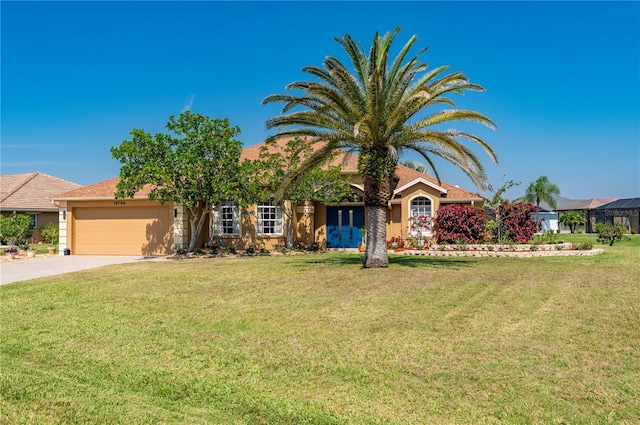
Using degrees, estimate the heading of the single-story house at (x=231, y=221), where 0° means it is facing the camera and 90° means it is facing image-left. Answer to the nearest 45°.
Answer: approximately 0°

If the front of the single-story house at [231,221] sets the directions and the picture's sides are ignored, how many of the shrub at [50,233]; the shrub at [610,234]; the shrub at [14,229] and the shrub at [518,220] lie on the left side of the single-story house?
2

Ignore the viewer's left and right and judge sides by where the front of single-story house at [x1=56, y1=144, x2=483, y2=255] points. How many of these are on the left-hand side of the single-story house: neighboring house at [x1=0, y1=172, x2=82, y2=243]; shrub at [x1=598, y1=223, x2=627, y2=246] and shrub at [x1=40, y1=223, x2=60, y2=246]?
1

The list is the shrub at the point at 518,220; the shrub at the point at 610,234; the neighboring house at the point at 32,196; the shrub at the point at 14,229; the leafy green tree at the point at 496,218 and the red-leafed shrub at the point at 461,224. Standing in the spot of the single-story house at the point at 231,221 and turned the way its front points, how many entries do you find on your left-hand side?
4

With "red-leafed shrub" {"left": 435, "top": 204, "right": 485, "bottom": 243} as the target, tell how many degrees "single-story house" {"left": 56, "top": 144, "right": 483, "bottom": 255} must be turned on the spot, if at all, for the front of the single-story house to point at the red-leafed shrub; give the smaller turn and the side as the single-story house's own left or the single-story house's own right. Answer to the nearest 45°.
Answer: approximately 90° to the single-story house's own left

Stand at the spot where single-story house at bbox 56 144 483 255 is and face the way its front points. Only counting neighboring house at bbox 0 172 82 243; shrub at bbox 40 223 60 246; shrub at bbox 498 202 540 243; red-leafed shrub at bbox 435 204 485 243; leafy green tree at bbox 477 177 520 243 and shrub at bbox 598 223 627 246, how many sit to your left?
4

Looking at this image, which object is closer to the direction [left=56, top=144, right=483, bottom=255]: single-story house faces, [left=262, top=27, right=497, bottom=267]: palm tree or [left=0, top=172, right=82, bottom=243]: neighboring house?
the palm tree

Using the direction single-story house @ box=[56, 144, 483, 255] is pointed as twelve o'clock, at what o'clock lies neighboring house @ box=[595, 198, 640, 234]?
The neighboring house is roughly at 8 o'clock from the single-story house.

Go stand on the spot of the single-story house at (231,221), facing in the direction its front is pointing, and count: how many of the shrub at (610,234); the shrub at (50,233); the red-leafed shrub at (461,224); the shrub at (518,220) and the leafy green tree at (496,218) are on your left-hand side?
4

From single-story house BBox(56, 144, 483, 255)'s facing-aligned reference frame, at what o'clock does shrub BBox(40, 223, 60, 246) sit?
The shrub is roughly at 4 o'clock from the single-story house.

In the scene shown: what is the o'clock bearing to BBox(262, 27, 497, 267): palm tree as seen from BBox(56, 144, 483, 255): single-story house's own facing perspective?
The palm tree is roughly at 11 o'clock from the single-story house.

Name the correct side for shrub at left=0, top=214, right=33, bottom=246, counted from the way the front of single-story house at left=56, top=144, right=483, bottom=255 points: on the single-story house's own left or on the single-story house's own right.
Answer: on the single-story house's own right

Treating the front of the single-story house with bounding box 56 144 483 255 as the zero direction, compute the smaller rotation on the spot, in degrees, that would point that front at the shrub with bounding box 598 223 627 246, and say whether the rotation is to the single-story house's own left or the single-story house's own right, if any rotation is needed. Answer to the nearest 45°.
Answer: approximately 90° to the single-story house's own left

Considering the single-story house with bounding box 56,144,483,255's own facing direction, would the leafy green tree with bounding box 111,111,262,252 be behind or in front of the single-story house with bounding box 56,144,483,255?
in front

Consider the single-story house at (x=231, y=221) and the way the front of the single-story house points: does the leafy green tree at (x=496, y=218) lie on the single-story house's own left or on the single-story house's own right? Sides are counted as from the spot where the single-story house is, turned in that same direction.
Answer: on the single-story house's own left

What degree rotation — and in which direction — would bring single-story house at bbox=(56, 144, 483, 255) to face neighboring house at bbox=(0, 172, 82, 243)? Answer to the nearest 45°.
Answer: approximately 135° to its right

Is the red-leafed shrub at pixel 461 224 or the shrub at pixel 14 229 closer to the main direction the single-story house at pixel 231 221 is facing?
the red-leafed shrub
